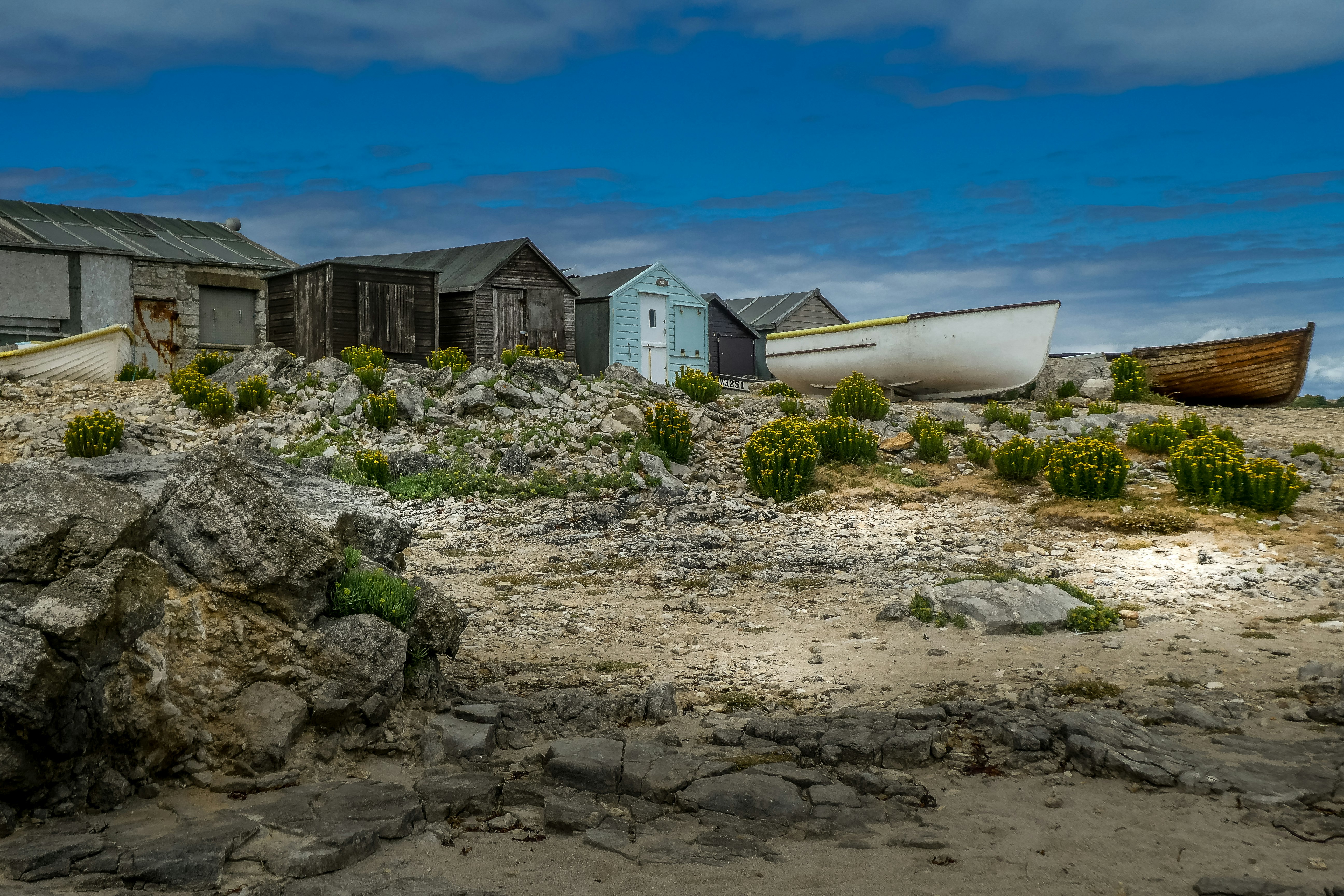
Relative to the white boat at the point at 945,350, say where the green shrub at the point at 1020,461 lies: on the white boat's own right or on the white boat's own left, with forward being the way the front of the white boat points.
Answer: on the white boat's own right

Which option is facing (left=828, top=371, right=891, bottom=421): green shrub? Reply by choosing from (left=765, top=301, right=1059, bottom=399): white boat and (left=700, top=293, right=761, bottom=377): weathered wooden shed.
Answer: the weathered wooden shed

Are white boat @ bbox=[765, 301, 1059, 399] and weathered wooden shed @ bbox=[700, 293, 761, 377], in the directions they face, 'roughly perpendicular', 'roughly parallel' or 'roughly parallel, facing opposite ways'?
roughly perpendicular

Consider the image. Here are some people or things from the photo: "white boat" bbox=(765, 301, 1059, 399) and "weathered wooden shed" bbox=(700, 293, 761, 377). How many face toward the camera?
1

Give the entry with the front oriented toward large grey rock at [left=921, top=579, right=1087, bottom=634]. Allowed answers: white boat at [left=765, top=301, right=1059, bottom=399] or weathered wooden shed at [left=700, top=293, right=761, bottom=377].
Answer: the weathered wooden shed

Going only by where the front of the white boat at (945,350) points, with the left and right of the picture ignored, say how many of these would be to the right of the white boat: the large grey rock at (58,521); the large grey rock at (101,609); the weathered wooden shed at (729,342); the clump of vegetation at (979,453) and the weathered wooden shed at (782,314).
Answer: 3

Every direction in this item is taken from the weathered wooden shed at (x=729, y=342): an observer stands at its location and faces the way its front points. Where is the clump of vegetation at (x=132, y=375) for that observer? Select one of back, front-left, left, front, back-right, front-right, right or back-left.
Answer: front-right

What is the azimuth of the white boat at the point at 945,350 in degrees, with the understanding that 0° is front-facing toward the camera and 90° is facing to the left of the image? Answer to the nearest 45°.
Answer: approximately 270°
